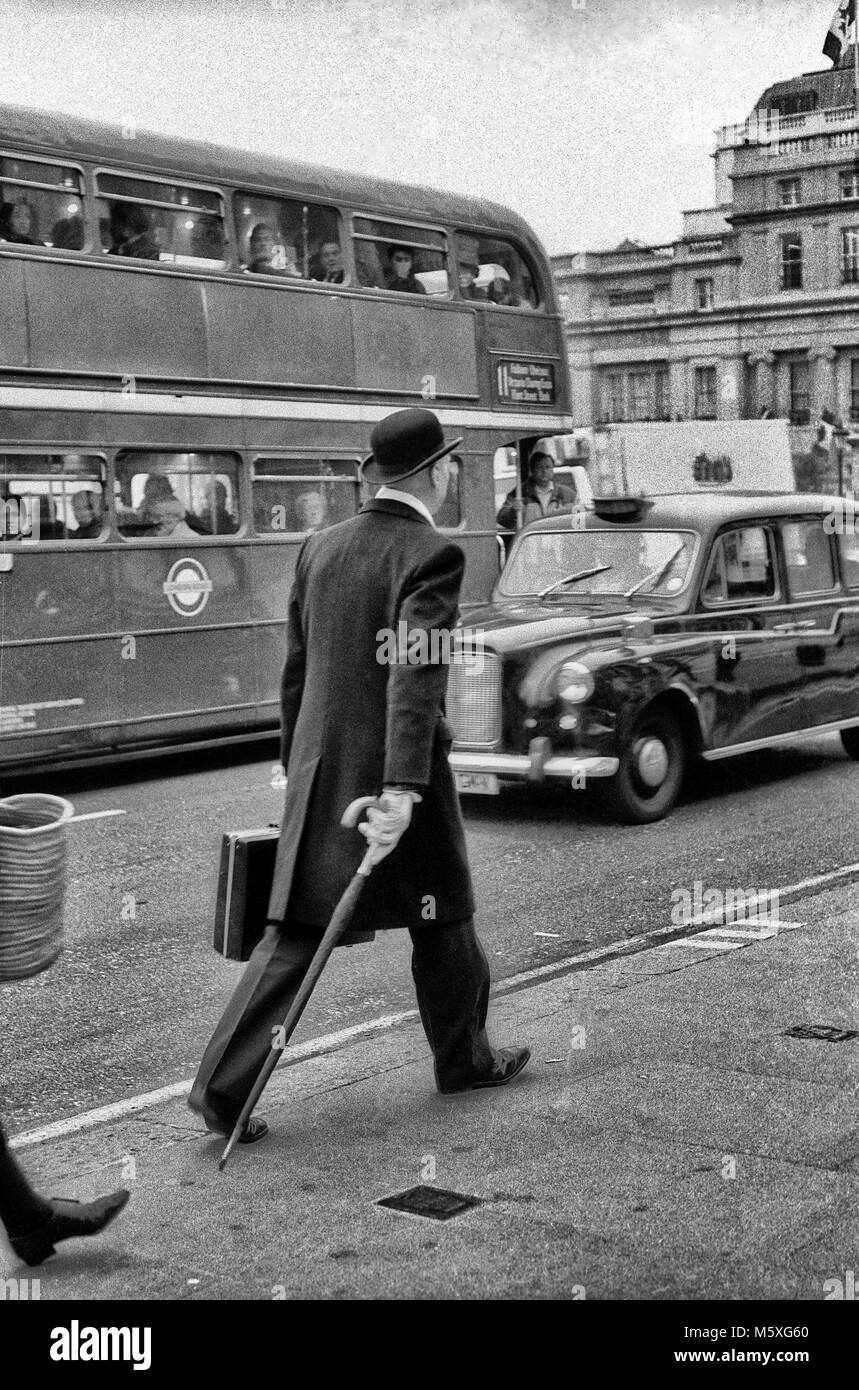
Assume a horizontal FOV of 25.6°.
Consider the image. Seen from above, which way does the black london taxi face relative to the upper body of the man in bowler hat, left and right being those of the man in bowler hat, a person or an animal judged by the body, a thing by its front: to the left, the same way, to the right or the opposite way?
the opposite way

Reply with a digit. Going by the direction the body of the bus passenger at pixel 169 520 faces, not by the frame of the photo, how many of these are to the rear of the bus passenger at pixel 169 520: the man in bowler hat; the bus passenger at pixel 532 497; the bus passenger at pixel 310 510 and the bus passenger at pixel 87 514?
2

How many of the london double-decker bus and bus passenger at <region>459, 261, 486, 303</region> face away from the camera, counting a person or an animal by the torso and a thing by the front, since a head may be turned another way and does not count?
0

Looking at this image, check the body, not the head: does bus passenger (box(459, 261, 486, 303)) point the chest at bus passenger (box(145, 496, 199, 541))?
yes

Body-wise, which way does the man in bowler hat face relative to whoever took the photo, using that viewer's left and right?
facing away from the viewer and to the right of the viewer

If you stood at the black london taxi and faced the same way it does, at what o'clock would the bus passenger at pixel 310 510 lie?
The bus passenger is roughly at 3 o'clock from the black london taxi.

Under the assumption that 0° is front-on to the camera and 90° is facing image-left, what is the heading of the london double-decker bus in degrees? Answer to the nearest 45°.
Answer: approximately 45°

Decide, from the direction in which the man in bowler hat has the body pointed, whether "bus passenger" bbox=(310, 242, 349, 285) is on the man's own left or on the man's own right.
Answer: on the man's own left
